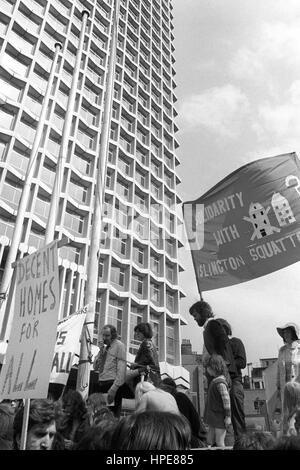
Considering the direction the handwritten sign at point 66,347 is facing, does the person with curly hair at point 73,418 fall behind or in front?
in front

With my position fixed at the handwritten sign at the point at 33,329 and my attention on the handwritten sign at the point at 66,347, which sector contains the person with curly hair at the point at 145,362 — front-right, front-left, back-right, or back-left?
front-right

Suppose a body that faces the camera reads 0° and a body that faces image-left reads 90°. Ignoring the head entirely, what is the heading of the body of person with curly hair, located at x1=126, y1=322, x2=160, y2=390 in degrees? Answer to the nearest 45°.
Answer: approximately 90°

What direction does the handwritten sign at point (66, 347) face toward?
toward the camera

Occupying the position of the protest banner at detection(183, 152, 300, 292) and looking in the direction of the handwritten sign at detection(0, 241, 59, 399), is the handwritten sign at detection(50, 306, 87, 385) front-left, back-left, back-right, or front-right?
front-right

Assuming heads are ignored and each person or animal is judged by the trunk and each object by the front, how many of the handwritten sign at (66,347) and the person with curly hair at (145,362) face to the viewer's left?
1

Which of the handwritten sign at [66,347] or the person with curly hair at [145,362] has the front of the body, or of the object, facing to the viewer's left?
the person with curly hair

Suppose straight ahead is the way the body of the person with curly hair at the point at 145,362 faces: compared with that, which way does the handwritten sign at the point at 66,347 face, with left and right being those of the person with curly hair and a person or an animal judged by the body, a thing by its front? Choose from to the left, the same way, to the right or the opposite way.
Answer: to the left
